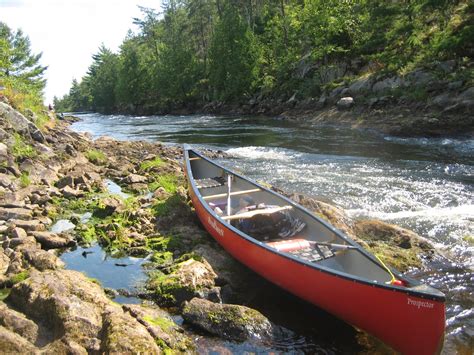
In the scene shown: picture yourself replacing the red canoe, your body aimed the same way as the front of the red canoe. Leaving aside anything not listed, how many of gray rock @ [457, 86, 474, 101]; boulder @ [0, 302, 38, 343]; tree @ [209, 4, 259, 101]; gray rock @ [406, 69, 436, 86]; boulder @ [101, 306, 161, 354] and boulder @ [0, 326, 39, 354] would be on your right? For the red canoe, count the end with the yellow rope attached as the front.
3

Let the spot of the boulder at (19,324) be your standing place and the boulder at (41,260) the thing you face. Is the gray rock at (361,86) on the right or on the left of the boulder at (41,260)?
right

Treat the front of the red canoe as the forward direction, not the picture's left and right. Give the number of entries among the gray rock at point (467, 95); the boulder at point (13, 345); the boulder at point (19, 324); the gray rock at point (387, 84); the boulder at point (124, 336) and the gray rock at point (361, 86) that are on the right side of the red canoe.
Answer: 3

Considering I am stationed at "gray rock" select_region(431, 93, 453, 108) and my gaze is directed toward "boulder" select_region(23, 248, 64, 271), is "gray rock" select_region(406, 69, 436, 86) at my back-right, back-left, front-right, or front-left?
back-right
